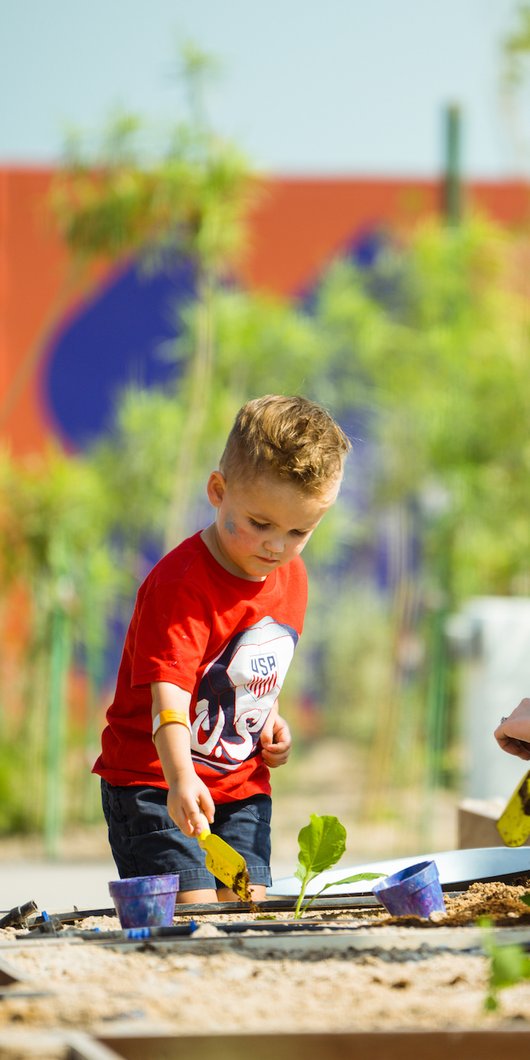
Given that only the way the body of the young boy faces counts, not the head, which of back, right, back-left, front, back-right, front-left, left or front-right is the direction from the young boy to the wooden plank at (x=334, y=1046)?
front-right

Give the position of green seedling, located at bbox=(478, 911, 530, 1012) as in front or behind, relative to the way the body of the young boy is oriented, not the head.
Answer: in front

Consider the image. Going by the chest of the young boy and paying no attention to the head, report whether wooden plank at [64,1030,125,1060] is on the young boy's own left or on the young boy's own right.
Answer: on the young boy's own right

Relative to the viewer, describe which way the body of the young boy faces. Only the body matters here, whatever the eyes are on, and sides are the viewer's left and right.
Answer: facing the viewer and to the right of the viewer
